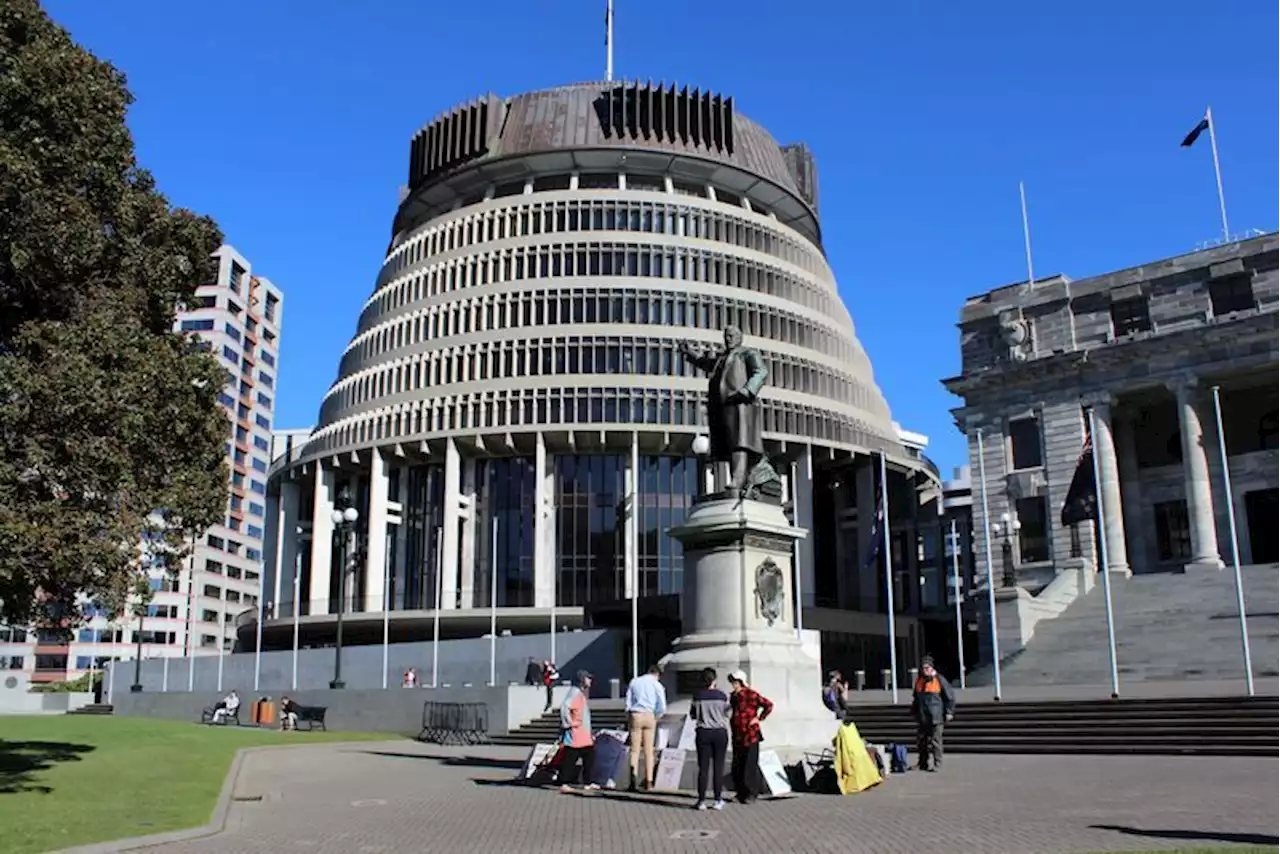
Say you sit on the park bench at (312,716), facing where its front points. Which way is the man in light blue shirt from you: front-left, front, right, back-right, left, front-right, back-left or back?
front

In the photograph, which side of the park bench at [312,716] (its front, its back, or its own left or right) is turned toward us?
front

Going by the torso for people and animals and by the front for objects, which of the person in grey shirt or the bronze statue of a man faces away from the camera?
the person in grey shirt

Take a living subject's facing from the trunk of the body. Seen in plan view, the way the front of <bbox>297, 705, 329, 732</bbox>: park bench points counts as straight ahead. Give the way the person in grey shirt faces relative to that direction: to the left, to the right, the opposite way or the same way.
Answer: the opposite way

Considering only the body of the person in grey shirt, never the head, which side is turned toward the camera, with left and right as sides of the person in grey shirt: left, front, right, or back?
back

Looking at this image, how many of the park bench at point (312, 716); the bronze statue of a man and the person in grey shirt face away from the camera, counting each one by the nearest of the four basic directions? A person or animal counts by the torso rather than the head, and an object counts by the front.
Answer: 1

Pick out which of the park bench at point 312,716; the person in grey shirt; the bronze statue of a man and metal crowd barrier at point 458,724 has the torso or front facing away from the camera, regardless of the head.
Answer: the person in grey shirt

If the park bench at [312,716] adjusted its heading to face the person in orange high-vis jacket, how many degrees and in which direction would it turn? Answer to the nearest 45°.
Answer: approximately 45° to its left

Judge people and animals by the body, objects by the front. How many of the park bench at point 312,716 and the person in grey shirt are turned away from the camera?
1

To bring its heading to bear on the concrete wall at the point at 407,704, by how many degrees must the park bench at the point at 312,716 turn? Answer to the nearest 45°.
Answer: approximately 45° to its left

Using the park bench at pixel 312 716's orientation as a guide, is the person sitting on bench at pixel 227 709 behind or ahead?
behind

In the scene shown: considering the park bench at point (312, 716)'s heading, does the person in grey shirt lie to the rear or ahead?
ahead
